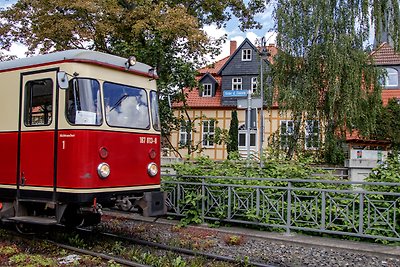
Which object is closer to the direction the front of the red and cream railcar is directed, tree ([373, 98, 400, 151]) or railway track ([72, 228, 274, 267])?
the railway track

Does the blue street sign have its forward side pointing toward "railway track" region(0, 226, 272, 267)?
yes

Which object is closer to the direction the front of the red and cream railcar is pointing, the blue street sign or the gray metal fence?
the gray metal fence

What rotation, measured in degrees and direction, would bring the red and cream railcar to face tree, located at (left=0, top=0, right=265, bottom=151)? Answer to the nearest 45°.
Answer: approximately 135° to its left

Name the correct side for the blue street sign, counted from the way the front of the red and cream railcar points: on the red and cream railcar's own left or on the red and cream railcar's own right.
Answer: on the red and cream railcar's own left

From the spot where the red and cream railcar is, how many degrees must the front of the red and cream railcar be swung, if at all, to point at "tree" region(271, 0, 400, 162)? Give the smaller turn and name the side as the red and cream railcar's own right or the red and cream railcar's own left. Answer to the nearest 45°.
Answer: approximately 90° to the red and cream railcar's own left

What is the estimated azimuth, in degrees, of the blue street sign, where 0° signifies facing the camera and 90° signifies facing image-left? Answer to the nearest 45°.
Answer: approximately 0°

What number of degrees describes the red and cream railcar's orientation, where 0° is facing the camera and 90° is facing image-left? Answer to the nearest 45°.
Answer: approximately 315°

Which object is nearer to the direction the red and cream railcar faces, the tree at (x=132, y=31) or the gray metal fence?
the gray metal fence
